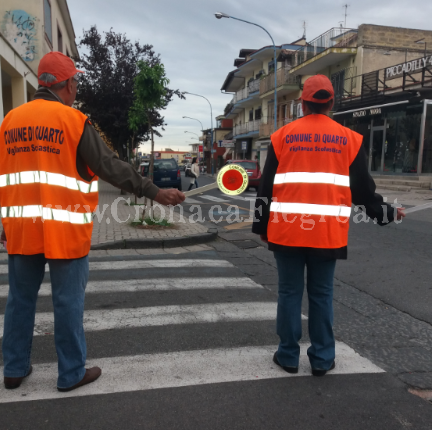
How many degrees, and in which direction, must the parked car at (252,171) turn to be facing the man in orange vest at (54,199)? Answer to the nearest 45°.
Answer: approximately 180°

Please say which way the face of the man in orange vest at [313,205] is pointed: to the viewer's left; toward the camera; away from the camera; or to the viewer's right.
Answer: away from the camera

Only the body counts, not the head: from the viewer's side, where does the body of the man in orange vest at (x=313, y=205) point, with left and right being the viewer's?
facing away from the viewer

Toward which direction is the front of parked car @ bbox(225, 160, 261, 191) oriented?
away from the camera

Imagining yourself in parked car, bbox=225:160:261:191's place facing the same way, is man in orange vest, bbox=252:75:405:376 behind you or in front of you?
behind

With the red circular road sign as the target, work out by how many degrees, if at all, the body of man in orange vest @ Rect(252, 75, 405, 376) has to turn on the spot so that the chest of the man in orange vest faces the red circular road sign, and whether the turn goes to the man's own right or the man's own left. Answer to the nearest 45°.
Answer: approximately 45° to the man's own left

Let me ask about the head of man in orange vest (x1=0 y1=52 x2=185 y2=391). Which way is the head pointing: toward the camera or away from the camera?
away from the camera

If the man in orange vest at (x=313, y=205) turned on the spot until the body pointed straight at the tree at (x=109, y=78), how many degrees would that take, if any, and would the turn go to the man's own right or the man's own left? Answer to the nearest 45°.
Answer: approximately 45° to the man's own left
